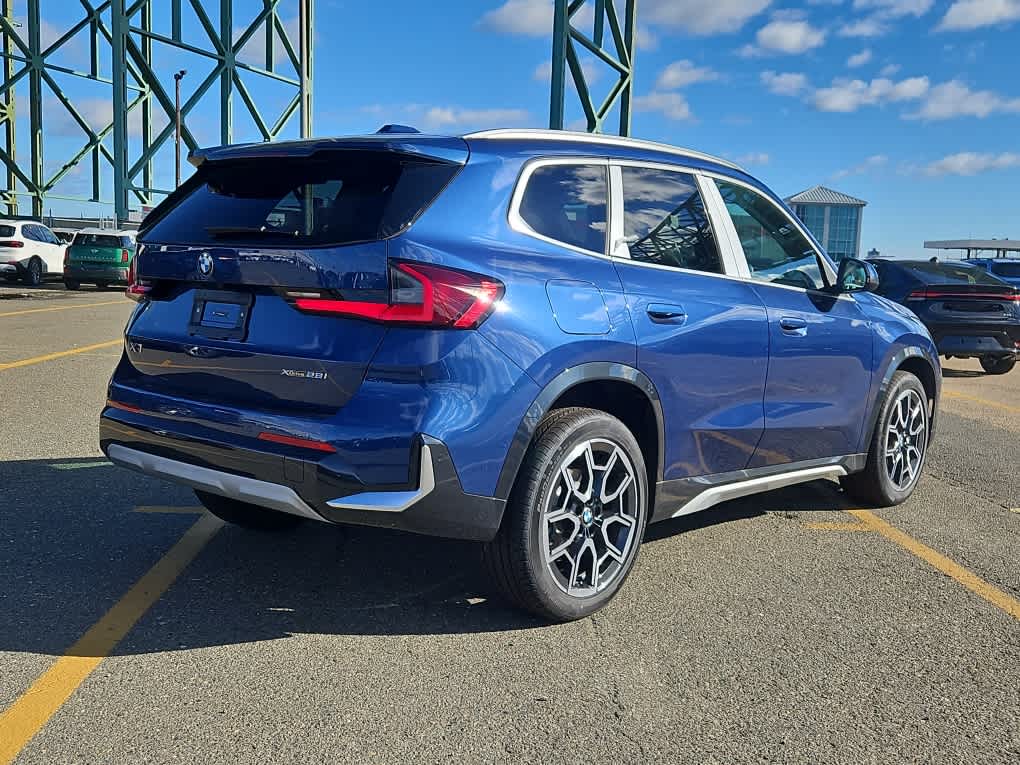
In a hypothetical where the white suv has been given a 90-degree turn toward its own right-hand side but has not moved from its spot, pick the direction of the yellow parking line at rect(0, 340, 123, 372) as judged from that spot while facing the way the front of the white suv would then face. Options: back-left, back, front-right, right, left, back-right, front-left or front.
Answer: front-right

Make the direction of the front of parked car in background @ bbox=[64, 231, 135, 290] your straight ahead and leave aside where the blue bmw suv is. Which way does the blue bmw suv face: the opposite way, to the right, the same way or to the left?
to the right

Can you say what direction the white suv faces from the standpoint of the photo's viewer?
facing away from the viewer and to the right of the viewer

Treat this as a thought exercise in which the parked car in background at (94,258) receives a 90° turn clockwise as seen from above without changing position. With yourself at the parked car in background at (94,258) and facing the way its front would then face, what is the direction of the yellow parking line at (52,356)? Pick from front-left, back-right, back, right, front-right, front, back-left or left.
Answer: right

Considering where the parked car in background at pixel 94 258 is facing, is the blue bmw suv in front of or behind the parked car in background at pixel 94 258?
behind

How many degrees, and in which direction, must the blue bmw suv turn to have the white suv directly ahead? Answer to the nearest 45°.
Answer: approximately 90° to its left

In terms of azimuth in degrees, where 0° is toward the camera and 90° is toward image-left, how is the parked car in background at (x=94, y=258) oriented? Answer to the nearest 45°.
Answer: approximately 180°

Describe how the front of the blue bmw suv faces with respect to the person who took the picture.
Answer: facing away from the viewer and to the right of the viewer

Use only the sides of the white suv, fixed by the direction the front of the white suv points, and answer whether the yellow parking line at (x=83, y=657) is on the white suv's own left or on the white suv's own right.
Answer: on the white suv's own right

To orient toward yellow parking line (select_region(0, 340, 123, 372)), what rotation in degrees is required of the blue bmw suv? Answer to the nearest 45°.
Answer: approximately 90° to its left

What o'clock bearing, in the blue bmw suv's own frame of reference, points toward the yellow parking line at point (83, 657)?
The yellow parking line is roughly at 7 o'clock from the blue bmw suv.

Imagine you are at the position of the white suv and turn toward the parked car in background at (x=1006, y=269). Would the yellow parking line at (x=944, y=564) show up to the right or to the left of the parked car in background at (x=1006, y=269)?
right
